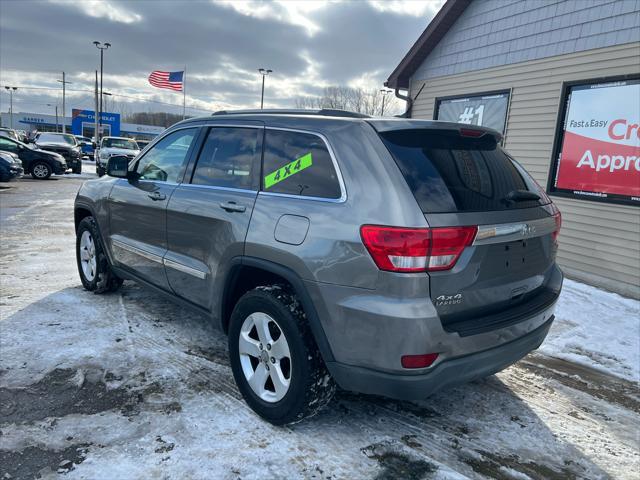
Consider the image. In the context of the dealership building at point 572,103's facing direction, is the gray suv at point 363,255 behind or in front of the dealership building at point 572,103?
in front

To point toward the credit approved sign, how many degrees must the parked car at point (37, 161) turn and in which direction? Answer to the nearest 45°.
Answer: approximately 45° to its right

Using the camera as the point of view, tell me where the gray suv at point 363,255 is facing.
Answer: facing away from the viewer and to the left of the viewer

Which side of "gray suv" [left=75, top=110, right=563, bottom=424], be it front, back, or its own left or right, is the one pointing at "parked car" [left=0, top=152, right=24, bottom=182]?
front

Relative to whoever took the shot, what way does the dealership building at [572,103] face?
facing the viewer and to the left of the viewer

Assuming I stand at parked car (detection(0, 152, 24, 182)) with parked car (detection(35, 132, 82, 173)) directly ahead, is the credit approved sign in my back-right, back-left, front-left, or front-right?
back-right

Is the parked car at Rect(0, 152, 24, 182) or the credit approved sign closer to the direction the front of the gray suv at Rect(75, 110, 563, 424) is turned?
the parked car

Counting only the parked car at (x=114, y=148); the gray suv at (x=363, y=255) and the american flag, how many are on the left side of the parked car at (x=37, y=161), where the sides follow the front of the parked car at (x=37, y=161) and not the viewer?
2

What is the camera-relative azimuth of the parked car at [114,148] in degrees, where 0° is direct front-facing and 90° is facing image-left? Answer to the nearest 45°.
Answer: approximately 45°

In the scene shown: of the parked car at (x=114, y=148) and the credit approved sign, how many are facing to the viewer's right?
0

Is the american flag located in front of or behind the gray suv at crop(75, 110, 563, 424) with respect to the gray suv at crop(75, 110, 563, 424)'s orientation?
in front

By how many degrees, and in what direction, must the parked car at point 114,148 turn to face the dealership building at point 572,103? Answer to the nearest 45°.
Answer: approximately 45° to its left

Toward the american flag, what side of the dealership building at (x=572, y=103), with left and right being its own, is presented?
right

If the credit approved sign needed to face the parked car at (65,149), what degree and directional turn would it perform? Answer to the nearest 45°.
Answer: approximately 45° to its right

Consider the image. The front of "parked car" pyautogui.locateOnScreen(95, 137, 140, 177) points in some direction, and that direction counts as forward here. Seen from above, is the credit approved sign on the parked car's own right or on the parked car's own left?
on the parked car's own left

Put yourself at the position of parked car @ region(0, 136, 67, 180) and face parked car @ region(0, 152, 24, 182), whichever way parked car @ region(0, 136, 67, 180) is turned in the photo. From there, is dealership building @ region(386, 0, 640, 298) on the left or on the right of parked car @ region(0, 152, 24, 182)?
left

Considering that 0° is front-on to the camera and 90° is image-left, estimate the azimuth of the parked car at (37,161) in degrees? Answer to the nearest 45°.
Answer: approximately 315°

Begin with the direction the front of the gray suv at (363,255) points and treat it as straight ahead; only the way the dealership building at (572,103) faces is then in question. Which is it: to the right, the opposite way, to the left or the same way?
to the left
